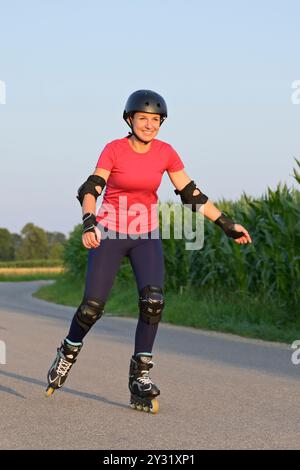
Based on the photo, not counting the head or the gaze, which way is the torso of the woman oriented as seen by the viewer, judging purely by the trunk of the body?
toward the camera
